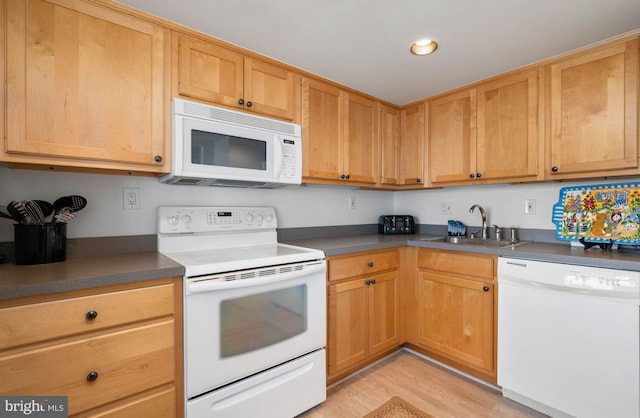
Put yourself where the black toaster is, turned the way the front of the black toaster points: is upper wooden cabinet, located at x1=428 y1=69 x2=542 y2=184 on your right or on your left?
on your left

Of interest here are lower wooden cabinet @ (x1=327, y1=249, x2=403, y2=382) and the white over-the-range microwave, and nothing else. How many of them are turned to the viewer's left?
0

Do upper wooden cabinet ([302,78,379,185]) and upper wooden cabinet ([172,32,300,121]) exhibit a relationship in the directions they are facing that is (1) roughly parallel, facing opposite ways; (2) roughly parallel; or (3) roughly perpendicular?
roughly parallel

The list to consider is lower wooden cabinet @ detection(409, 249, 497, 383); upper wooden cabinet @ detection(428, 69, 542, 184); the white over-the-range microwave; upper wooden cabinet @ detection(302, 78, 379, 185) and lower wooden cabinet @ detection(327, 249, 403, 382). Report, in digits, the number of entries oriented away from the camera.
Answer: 0

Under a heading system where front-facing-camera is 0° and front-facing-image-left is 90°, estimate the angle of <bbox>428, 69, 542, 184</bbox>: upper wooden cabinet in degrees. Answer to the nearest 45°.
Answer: approximately 45°

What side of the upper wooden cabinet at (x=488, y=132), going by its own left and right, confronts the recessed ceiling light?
front

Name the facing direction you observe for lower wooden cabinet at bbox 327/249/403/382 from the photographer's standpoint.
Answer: facing the viewer and to the right of the viewer

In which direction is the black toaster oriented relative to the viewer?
toward the camera

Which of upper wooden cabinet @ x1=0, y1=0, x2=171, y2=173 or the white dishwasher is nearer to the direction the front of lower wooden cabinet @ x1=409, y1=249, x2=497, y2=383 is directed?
the upper wooden cabinet
